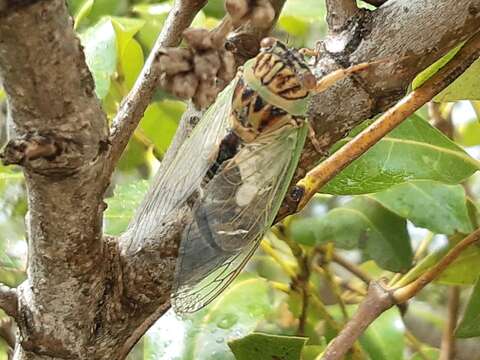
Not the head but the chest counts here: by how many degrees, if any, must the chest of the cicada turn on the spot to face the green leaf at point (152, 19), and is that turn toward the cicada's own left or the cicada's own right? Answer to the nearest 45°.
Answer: approximately 45° to the cicada's own left

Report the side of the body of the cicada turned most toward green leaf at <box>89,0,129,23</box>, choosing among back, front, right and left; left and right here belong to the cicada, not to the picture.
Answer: left

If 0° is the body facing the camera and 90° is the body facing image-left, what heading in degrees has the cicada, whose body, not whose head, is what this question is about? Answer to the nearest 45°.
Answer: approximately 225°
